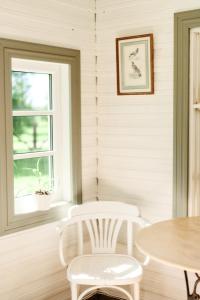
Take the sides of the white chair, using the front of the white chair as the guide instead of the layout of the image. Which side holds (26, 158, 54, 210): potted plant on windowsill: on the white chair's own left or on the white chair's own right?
on the white chair's own right

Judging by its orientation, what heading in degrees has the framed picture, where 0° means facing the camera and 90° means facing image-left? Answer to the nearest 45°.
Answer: approximately 45°

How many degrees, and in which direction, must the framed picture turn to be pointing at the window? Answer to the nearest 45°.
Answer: approximately 45° to its right

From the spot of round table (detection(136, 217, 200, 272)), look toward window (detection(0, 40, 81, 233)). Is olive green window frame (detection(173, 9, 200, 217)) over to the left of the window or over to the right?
right

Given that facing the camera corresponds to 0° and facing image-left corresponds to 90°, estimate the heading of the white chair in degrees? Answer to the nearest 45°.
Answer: approximately 0°

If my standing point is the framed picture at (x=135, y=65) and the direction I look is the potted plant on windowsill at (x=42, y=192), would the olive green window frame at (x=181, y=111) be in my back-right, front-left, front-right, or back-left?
back-left

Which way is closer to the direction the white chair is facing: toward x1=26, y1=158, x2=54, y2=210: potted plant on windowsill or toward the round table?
the round table

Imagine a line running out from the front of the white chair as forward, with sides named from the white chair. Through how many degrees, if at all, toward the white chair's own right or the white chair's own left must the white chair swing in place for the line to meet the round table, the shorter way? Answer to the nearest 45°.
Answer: approximately 45° to the white chair's own left
